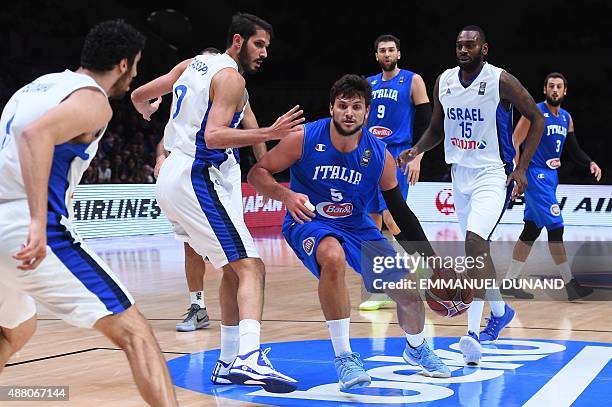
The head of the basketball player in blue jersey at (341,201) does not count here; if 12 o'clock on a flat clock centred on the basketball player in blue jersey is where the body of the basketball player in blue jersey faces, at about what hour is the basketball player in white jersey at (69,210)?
The basketball player in white jersey is roughly at 1 o'clock from the basketball player in blue jersey.

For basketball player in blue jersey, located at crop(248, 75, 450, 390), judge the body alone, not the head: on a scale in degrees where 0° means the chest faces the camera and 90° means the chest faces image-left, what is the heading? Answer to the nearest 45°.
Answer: approximately 0°

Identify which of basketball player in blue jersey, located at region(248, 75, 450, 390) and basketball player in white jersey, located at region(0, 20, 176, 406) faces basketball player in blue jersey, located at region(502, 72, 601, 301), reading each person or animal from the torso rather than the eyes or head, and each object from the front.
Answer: the basketball player in white jersey

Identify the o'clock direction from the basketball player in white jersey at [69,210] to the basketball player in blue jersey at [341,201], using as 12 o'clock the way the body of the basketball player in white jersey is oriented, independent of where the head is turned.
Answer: The basketball player in blue jersey is roughly at 12 o'clock from the basketball player in white jersey.

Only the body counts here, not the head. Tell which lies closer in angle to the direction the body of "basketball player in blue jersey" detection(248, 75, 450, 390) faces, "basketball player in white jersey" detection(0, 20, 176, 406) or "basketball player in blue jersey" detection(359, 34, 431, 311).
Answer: the basketball player in white jersey

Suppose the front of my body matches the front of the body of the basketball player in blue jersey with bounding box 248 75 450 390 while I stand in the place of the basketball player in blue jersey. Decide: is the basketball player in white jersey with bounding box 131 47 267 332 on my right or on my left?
on my right

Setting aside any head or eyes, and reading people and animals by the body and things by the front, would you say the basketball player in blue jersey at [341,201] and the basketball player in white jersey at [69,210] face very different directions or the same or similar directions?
very different directions

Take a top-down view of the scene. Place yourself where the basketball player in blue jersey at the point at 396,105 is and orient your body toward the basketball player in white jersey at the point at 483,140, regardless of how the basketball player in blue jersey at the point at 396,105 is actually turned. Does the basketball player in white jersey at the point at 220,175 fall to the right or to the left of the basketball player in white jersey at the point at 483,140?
right

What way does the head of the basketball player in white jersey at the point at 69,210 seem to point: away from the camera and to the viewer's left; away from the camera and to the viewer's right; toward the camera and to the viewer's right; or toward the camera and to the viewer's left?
away from the camera and to the viewer's right

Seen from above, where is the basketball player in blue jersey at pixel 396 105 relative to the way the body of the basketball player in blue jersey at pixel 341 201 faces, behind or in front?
behind

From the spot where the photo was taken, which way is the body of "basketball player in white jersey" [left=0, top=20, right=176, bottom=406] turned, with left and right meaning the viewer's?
facing away from the viewer and to the right of the viewer

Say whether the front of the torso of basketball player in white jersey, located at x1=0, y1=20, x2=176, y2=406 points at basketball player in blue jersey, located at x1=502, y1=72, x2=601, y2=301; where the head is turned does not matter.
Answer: yes

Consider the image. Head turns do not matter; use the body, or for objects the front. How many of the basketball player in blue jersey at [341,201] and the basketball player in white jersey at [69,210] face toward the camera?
1

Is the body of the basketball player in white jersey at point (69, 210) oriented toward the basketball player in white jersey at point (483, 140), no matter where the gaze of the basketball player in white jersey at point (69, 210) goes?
yes
